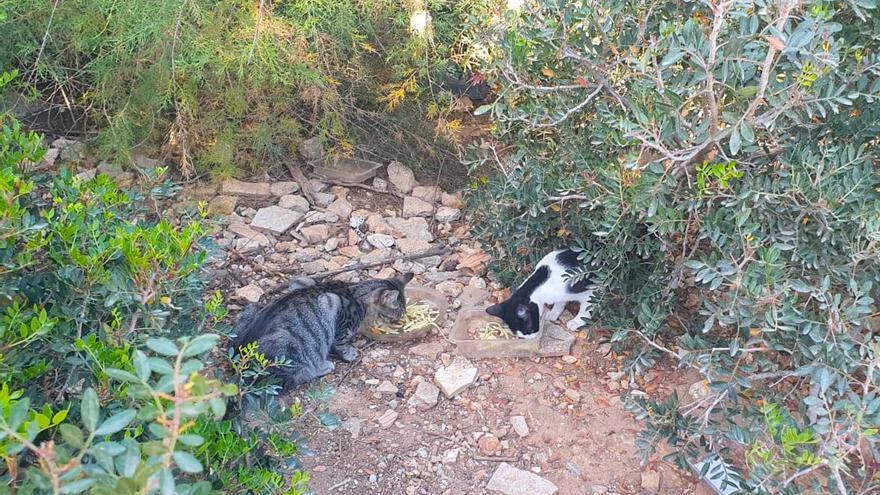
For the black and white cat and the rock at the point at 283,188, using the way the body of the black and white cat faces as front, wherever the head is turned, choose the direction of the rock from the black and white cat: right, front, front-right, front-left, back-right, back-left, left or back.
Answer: right

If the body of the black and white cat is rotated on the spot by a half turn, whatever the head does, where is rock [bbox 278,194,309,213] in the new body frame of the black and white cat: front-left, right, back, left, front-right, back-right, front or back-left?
left

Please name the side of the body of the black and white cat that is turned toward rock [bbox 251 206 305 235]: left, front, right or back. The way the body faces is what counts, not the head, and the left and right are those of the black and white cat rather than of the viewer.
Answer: right

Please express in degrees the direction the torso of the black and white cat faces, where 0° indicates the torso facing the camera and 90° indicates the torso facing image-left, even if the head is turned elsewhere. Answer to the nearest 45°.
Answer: approximately 45°

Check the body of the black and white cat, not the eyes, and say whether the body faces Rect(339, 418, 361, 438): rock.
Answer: yes

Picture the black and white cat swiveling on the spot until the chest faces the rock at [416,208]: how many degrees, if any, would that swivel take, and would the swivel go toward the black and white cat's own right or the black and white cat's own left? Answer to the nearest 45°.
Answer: approximately 90° to the black and white cat's own right

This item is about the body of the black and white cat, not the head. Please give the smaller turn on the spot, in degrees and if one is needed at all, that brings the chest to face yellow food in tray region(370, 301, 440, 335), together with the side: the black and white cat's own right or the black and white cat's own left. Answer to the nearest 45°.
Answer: approximately 45° to the black and white cat's own right

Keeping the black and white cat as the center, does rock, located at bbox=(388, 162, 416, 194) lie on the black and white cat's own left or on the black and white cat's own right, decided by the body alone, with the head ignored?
on the black and white cat's own right

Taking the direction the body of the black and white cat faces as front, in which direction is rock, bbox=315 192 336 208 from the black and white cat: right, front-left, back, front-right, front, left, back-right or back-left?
right

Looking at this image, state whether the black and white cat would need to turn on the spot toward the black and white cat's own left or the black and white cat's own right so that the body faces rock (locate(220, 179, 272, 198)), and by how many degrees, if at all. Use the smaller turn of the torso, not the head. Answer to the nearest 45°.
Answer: approximately 90° to the black and white cat's own right

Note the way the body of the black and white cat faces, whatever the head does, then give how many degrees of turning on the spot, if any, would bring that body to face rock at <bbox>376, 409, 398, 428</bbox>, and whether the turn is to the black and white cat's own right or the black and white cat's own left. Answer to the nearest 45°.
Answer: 0° — it already faces it

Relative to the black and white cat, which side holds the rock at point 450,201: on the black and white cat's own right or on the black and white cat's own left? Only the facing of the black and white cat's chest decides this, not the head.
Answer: on the black and white cat's own right

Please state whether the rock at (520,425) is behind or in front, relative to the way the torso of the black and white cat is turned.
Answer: in front

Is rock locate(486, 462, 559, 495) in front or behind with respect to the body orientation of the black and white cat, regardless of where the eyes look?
in front

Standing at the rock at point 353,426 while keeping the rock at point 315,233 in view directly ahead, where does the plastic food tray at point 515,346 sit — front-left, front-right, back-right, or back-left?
front-right

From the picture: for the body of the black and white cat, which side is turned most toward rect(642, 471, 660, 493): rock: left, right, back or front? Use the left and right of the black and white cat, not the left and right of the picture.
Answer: left
